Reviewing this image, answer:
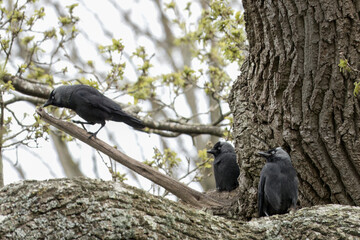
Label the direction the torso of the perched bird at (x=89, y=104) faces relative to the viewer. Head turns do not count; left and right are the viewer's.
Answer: facing to the left of the viewer

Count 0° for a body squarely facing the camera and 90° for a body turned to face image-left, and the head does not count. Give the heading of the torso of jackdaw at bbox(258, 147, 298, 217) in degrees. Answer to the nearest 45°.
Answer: approximately 45°

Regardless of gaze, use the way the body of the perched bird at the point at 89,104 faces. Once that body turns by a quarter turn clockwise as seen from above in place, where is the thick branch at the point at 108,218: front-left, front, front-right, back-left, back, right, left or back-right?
back

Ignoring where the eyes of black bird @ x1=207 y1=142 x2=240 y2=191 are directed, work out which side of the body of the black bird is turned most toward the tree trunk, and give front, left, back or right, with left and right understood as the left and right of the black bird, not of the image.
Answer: back
